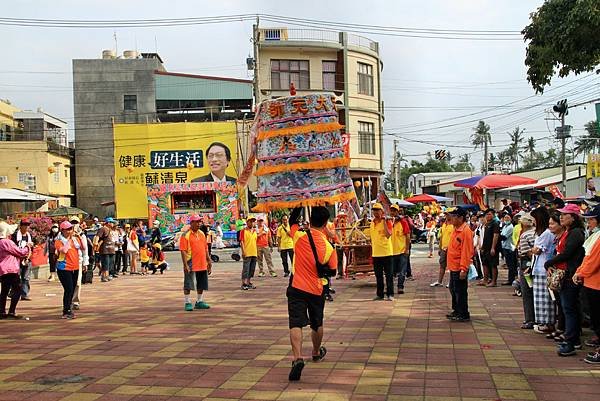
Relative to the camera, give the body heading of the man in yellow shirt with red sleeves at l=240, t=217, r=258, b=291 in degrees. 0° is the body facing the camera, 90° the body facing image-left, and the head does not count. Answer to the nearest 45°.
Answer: approximately 315°

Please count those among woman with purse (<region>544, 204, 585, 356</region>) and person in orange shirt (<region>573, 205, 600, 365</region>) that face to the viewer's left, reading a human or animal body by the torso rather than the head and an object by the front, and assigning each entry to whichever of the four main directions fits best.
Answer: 2

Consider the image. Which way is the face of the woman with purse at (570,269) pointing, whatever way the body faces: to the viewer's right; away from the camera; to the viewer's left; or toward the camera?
to the viewer's left

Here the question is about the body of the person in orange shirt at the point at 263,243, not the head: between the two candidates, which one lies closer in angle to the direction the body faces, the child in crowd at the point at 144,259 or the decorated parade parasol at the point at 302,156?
the decorated parade parasol

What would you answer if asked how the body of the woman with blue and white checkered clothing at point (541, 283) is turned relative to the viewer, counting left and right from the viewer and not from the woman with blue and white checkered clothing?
facing to the left of the viewer

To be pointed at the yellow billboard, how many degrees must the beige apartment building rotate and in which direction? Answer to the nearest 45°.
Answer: approximately 90° to its right

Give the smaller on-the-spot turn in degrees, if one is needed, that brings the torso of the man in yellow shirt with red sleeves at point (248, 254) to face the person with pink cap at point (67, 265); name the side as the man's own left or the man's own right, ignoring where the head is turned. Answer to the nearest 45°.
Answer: approximately 90° to the man's own right
